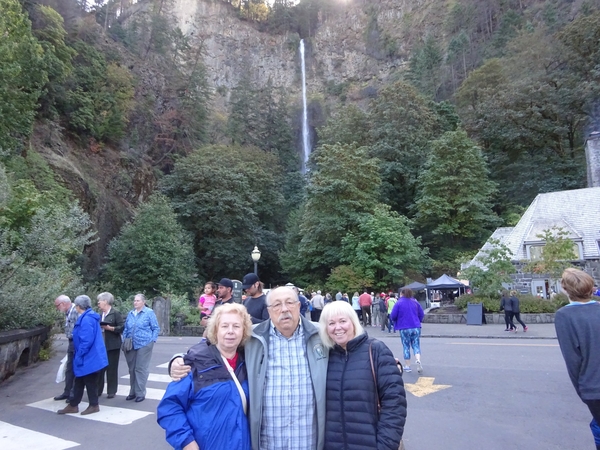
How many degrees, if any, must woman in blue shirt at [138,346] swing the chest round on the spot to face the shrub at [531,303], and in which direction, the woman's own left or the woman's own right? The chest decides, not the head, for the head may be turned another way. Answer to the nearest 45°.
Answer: approximately 135° to the woman's own left

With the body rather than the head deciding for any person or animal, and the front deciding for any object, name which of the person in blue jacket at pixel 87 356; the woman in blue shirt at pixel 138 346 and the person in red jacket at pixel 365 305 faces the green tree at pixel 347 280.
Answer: the person in red jacket

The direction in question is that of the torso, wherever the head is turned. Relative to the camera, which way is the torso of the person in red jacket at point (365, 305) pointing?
away from the camera

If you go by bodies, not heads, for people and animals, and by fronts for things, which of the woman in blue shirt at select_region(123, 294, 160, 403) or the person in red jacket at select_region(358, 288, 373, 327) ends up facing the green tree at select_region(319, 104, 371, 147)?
the person in red jacket

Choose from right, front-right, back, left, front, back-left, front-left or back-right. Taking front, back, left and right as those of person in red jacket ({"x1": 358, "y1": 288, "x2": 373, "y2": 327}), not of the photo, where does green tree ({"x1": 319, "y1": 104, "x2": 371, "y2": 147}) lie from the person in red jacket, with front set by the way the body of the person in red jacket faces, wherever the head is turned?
front

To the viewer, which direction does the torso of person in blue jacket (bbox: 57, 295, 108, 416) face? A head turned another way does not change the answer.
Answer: to the viewer's left

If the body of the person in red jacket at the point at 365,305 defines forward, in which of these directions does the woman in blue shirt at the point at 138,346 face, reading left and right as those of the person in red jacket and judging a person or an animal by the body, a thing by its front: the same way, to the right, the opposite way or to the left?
the opposite way

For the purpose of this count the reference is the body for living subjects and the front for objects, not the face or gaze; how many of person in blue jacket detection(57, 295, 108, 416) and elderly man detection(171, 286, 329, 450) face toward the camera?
1

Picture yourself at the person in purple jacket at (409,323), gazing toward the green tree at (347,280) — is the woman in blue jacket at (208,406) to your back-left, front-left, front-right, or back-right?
back-left

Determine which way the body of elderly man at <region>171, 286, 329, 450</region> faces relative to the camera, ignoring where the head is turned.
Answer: toward the camera

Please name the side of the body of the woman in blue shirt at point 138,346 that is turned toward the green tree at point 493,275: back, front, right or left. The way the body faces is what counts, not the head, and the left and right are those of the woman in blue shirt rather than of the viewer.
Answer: back

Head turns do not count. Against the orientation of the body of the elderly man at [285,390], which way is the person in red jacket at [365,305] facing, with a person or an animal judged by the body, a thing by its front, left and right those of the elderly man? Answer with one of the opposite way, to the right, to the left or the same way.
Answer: the opposite way
